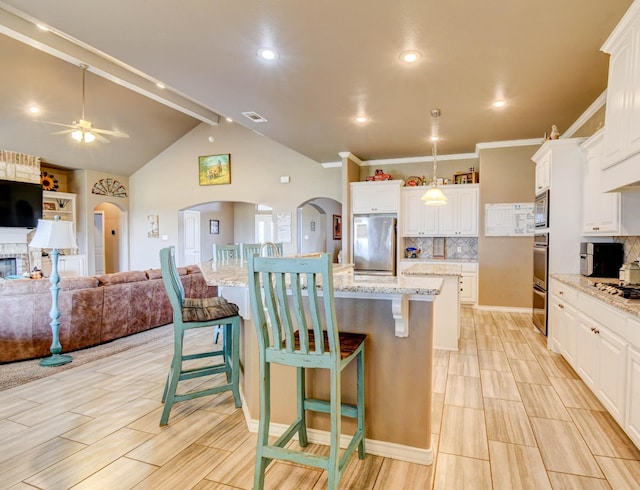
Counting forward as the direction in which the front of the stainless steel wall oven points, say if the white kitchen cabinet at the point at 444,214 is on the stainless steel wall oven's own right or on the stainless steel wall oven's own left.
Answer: on the stainless steel wall oven's own right

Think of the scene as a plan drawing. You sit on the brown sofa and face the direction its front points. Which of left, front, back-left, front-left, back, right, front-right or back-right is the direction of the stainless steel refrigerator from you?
back-right

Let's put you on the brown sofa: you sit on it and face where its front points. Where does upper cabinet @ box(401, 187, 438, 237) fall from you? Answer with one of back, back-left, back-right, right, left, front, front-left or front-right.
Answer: back-right

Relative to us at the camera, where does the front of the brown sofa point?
facing away from the viewer and to the left of the viewer

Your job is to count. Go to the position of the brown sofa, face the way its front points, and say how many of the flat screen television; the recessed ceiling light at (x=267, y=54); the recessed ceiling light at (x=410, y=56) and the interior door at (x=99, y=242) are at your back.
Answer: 2

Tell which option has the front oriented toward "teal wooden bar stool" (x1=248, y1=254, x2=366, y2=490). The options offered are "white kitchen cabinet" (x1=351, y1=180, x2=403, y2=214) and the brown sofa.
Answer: the white kitchen cabinet

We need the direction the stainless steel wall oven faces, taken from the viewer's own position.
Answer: facing to the left of the viewer

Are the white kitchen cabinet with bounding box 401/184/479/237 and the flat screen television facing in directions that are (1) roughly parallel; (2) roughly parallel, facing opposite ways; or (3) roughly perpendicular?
roughly perpendicular

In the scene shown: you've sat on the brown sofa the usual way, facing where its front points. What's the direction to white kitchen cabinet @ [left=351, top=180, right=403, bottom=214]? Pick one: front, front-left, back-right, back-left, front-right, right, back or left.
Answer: back-right

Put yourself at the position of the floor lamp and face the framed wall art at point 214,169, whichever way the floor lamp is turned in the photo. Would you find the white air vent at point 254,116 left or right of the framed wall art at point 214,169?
right

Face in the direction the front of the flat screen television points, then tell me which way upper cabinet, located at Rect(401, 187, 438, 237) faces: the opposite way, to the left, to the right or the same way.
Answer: to the right

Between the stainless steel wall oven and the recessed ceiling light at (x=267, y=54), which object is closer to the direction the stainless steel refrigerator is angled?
the recessed ceiling light

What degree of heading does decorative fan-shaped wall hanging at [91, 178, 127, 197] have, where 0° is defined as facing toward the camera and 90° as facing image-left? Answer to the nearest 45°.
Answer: approximately 0°
